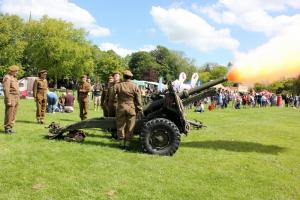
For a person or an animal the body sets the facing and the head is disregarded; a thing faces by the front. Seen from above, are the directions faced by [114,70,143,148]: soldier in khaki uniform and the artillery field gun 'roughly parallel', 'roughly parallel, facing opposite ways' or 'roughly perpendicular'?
roughly perpendicular

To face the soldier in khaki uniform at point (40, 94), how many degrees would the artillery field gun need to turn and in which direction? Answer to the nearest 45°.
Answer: approximately 135° to its left

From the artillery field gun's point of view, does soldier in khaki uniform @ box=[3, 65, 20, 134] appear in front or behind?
behind

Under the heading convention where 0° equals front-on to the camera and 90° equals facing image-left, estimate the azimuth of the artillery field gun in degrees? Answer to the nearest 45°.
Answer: approximately 270°

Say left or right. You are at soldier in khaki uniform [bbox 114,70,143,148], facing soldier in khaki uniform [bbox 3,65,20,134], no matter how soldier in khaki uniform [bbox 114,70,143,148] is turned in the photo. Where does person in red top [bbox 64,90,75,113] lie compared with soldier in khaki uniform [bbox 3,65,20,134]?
right
